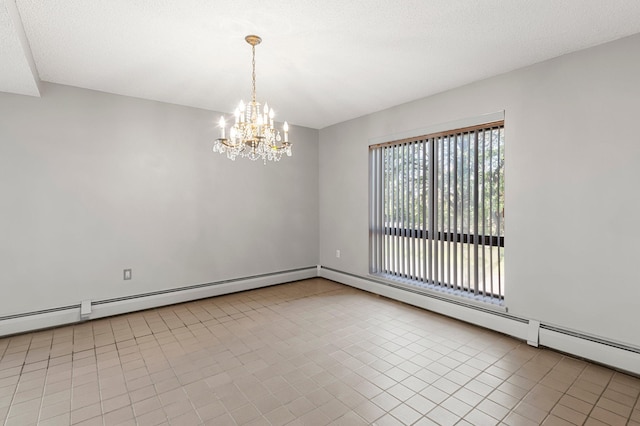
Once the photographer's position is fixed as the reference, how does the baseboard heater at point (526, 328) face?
facing the viewer and to the left of the viewer

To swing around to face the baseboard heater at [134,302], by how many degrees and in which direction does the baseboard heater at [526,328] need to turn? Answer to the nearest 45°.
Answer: approximately 45° to its right
